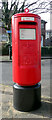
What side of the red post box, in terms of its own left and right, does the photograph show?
front
